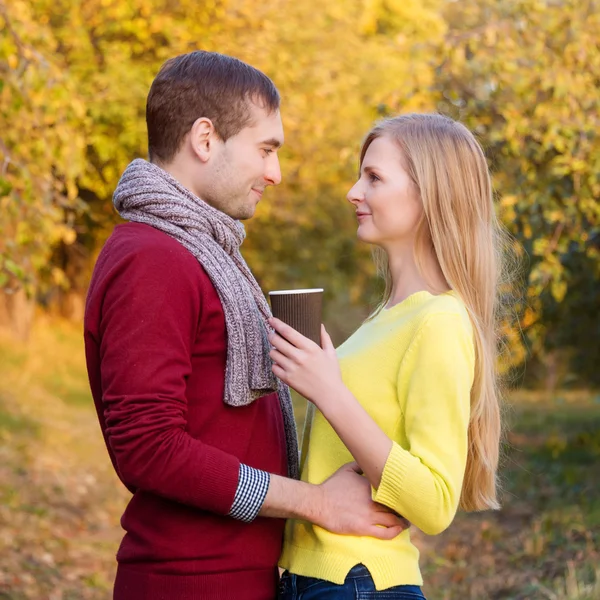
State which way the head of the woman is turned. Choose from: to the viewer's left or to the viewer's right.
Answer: to the viewer's left

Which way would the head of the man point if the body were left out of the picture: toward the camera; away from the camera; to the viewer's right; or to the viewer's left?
to the viewer's right

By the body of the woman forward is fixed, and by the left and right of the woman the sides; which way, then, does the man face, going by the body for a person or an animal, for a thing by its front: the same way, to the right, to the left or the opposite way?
the opposite way

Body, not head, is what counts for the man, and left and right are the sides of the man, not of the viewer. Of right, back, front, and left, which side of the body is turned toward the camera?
right

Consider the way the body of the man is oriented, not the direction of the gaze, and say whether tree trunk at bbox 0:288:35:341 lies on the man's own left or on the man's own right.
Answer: on the man's own left

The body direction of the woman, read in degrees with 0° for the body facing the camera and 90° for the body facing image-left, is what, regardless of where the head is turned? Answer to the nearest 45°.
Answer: approximately 90°

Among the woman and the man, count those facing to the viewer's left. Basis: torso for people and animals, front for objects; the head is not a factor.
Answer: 1
